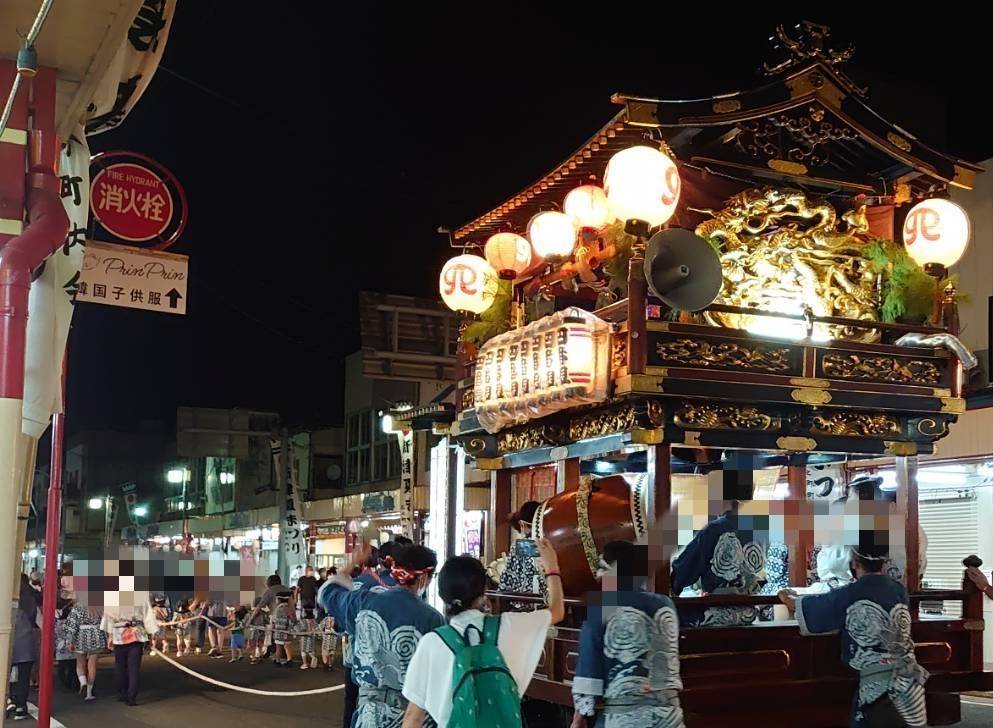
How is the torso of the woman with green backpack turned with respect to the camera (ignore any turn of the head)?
away from the camera

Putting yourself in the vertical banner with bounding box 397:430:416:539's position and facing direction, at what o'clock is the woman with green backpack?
The woman with green backpack is roughly at 12 o'clock from the vertical banner.

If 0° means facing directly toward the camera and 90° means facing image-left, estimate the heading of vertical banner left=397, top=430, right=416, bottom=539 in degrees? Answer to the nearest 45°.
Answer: approximately 0°

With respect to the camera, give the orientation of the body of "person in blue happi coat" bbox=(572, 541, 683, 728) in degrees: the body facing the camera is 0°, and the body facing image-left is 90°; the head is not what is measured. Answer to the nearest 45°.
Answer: approximately 135°

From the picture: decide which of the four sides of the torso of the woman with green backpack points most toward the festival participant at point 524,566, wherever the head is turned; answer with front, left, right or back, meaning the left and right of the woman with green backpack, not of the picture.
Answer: front

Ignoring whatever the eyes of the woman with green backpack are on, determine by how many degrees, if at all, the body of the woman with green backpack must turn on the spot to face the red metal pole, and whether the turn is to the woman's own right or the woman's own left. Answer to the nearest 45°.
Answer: approximately 45° to the woman's own left
